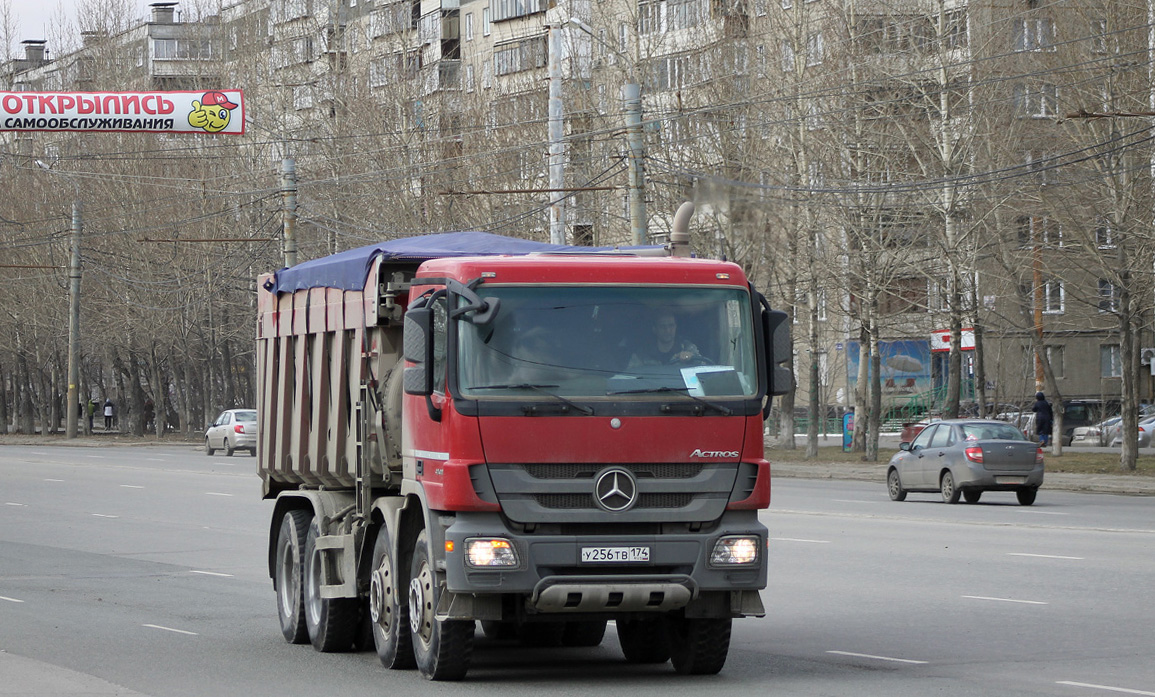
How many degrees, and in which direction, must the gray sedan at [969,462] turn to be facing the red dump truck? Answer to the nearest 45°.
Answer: approximately 135° to its left

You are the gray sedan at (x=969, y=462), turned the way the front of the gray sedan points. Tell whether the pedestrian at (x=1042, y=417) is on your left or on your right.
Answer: on your right

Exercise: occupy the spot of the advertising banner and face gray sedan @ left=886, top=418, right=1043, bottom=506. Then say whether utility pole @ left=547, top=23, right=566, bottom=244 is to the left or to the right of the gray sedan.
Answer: left

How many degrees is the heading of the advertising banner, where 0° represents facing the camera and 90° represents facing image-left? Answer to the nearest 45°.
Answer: approximately 0°

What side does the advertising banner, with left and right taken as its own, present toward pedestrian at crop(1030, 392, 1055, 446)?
left

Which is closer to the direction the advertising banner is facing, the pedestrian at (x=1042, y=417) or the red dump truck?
the red dump truck

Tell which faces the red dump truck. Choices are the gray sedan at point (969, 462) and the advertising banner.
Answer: the advertising banner

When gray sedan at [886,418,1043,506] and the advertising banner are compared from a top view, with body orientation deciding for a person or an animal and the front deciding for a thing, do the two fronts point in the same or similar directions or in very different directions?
very different directions

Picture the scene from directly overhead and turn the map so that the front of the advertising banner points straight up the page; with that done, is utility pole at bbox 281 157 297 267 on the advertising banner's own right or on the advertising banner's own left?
on the advertising banner's own left

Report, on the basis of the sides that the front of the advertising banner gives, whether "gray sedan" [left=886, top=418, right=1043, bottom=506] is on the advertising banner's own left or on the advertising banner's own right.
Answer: on the advertising banner's own left
